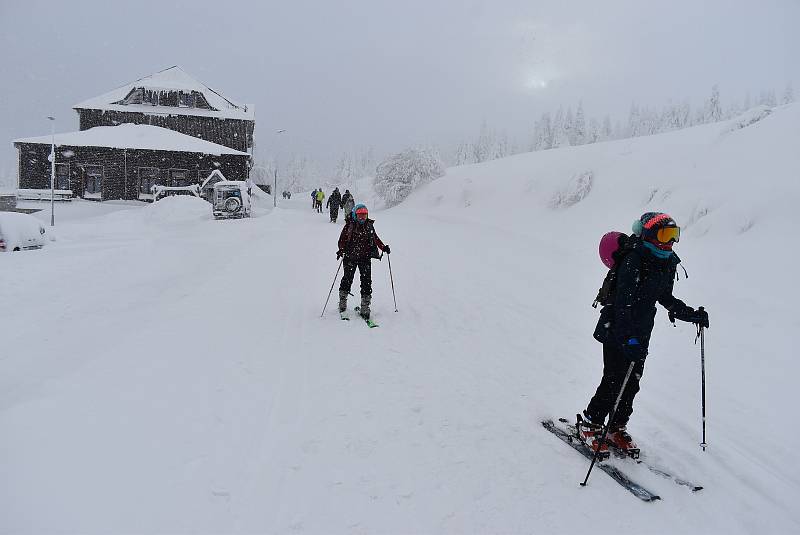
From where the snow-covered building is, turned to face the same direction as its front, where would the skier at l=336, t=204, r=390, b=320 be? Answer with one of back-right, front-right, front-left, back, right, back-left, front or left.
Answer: front

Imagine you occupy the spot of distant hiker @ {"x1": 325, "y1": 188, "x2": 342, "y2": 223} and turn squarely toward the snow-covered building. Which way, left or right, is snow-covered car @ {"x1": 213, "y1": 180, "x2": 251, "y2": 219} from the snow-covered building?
left

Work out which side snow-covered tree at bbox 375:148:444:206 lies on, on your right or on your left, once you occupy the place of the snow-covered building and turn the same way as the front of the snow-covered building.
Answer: on your left

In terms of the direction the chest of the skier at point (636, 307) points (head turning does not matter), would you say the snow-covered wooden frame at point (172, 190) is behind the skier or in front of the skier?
behind

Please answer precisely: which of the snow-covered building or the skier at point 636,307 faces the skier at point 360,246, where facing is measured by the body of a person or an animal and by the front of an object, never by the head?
the snow-covered building

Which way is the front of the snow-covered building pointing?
toward the camera

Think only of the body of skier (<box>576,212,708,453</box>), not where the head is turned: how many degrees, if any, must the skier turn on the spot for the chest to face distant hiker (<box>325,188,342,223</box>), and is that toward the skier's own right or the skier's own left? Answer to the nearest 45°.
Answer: approximately 180°

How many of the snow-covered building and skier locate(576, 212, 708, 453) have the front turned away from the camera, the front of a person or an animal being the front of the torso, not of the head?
0

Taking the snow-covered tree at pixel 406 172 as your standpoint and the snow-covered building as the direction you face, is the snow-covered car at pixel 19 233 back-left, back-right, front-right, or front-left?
front-left

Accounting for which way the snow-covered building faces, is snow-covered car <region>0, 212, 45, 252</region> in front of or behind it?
in front

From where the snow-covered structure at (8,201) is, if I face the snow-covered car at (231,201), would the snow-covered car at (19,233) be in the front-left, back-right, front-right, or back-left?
front-right

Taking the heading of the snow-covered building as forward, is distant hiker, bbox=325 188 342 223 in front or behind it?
in front

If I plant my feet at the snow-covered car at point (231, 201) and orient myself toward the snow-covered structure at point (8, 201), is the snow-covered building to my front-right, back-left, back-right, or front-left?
front-right
